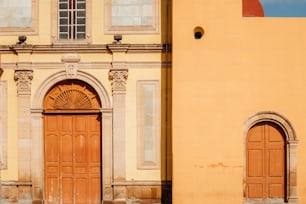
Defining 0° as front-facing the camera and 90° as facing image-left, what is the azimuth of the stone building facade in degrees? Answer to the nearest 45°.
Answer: approximately 0°
